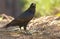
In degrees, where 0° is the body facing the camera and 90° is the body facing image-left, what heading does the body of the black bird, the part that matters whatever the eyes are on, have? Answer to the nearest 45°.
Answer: approximately 270°
